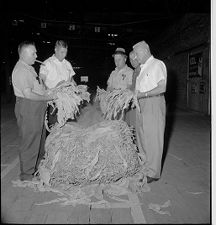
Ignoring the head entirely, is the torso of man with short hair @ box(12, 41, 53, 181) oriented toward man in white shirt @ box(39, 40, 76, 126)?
no

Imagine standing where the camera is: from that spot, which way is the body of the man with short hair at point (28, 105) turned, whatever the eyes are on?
to the viewer's right

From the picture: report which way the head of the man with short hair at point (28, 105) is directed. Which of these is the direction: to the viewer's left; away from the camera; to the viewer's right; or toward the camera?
to the viewer's right

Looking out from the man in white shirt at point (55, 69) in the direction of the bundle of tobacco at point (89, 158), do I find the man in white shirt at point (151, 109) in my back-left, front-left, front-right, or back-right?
front-left

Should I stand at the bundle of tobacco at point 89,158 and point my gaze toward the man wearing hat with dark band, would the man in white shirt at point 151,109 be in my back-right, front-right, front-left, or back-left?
front-right

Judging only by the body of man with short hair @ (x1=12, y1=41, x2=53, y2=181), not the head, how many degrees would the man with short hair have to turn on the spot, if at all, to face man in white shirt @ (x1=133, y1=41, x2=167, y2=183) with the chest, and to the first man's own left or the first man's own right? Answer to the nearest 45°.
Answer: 0° — they already face them
